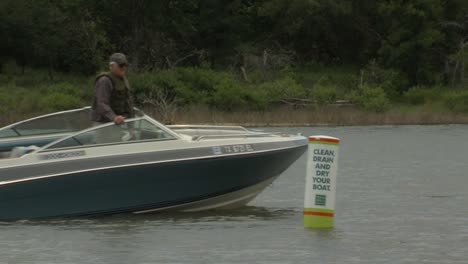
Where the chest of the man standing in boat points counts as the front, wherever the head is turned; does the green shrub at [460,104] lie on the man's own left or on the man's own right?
on the man's own left

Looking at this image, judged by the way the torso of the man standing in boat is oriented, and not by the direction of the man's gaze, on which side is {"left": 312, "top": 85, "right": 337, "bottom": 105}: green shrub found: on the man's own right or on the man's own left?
on the man's own left

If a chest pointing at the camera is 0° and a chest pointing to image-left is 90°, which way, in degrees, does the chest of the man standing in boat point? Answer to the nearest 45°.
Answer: approximately 315°

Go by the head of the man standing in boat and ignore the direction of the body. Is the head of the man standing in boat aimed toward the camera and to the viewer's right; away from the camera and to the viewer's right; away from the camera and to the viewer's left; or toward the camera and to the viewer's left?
toward the camera and to the viewer's right

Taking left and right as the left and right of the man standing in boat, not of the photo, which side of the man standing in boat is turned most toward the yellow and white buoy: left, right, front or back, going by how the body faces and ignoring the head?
front

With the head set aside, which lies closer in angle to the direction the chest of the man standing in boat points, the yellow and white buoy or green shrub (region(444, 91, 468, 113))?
the yellow and white buoy

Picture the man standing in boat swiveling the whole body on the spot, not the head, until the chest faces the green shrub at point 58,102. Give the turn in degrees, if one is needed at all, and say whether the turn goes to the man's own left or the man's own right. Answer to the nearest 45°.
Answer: approximately 135° to the man's own left

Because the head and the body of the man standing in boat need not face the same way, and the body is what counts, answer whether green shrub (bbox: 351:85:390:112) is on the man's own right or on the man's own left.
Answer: on the man's own left
